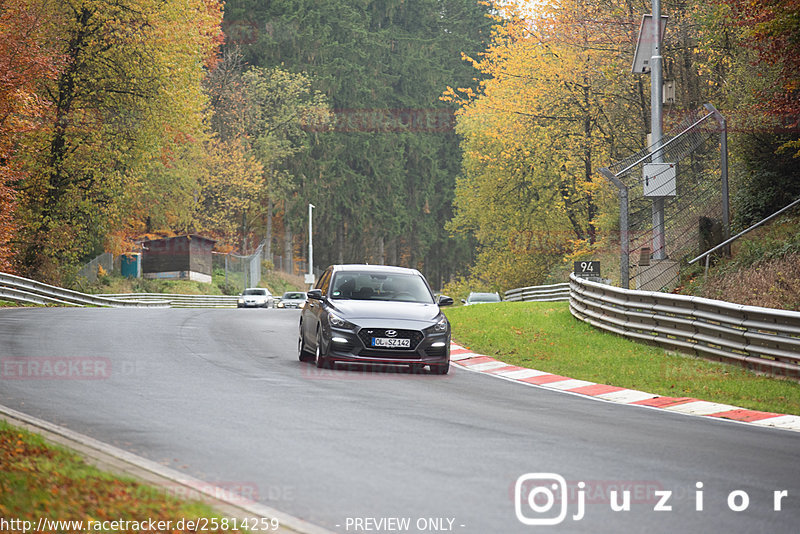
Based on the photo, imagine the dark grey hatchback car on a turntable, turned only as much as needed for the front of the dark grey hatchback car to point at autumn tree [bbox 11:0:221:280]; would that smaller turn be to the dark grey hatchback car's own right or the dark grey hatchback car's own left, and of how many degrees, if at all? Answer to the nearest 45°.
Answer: approximately 135° to the dark grey hatchback car's own right

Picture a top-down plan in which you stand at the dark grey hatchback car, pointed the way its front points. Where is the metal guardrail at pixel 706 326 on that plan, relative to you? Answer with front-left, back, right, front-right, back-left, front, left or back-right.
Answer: left

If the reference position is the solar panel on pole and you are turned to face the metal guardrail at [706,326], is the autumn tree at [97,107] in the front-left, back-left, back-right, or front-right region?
back-right

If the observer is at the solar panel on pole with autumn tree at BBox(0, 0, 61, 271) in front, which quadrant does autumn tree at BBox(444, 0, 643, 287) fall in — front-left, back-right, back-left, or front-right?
front-right

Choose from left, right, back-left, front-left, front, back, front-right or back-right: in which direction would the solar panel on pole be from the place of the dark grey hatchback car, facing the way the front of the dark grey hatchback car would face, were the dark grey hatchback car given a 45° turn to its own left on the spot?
left

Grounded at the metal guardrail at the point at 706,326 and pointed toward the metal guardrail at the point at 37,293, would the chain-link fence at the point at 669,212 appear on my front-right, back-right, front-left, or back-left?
front-right

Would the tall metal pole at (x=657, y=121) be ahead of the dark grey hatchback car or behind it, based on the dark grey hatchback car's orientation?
behind

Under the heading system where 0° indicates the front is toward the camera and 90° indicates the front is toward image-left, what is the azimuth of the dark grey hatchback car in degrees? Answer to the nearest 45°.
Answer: approximately 0°

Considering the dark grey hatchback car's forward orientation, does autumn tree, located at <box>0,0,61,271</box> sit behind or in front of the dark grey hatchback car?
behind

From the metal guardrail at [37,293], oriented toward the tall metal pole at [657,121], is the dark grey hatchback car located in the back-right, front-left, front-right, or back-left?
front-right
